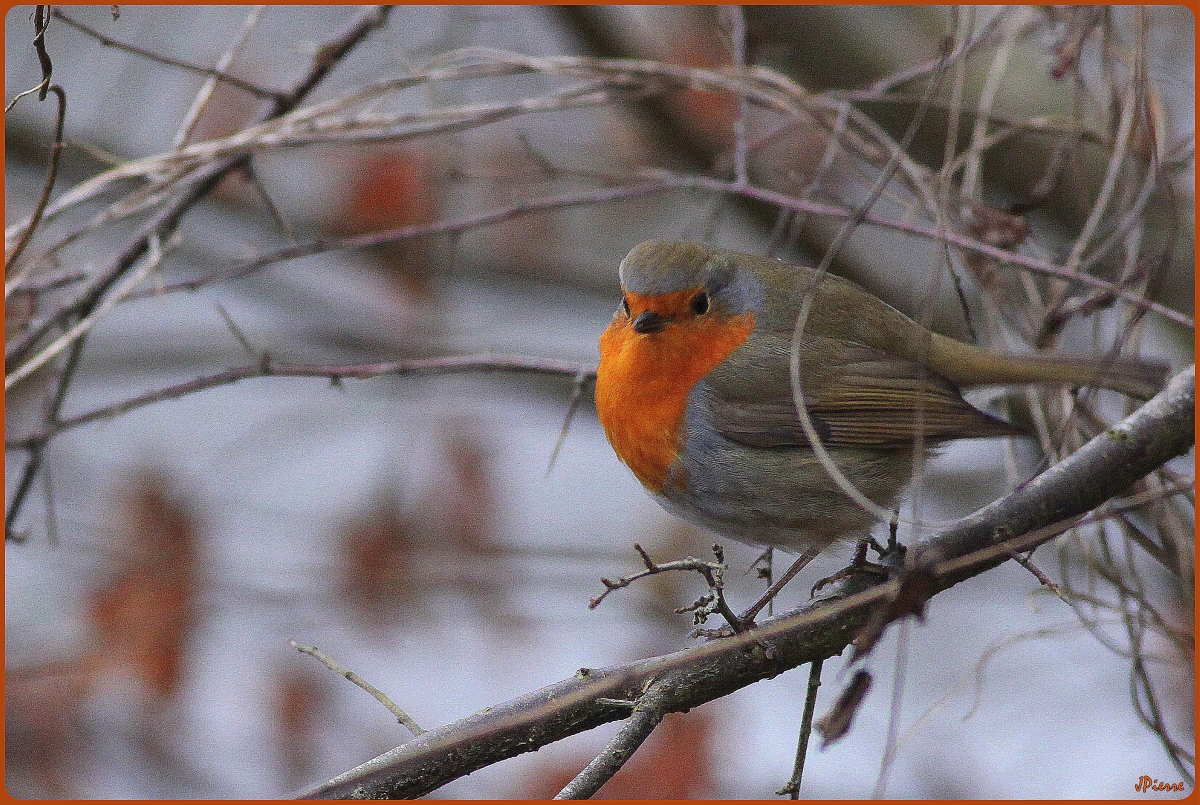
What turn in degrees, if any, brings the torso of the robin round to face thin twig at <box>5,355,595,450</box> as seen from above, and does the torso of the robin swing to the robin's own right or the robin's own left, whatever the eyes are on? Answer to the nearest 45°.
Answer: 0° — it already faces it

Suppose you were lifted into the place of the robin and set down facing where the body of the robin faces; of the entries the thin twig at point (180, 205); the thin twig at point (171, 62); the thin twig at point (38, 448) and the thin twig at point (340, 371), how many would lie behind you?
0

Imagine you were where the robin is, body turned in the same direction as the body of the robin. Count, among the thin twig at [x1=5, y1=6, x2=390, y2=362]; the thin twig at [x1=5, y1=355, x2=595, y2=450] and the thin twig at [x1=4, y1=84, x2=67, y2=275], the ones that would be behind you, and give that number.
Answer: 0

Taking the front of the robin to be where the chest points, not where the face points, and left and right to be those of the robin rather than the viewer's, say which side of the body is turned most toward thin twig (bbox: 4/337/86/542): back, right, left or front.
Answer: front

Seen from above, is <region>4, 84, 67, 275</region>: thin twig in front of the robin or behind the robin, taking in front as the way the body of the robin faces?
in front

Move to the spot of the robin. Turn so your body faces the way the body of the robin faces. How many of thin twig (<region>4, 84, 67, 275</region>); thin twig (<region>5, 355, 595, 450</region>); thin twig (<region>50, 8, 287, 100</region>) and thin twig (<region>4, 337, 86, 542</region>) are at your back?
0

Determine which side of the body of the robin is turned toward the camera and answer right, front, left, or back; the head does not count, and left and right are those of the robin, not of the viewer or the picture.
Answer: left
